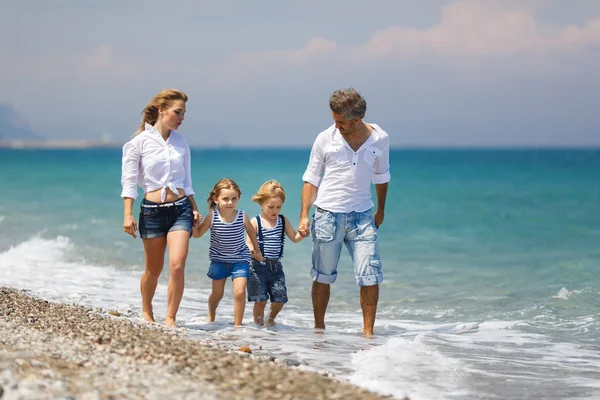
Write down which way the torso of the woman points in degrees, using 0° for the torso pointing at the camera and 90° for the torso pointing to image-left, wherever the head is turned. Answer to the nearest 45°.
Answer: approximately 315°

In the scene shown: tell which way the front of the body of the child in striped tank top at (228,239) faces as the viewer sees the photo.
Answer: toward the camera

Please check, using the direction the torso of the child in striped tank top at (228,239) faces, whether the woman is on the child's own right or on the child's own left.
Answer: on the child's own right

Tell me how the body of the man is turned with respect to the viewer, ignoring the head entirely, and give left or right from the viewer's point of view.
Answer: facing the viewer

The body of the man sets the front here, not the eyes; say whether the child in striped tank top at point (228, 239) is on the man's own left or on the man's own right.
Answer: on the man's own right

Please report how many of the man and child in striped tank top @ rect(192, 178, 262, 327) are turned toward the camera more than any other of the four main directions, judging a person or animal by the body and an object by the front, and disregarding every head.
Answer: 2

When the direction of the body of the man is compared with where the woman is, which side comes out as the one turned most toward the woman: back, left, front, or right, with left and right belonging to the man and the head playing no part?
right

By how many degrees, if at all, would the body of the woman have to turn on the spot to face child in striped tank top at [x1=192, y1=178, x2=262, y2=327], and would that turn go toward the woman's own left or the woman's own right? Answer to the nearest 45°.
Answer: approximately 90° to the woman's own left

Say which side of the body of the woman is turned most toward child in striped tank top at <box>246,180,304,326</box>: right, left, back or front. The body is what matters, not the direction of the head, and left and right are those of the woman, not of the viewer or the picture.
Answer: left

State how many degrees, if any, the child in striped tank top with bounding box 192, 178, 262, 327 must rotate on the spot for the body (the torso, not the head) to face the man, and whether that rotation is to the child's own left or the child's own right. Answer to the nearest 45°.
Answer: approximately 90° to the child's own left
